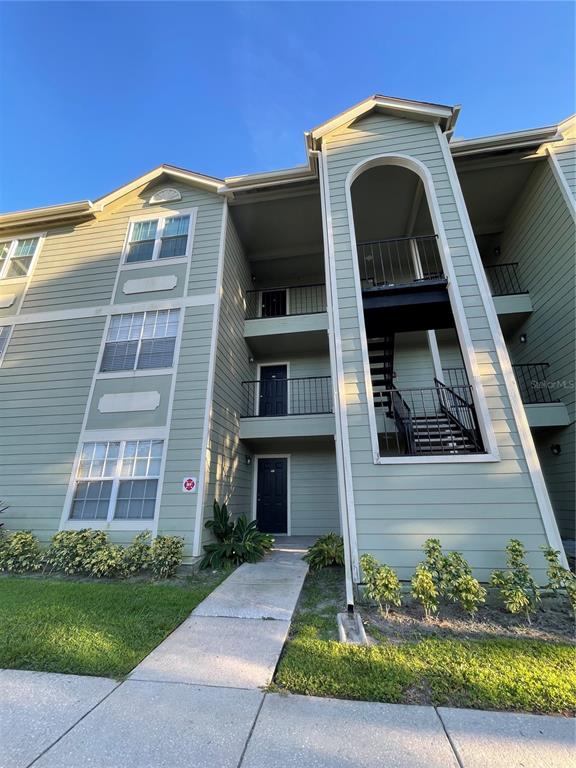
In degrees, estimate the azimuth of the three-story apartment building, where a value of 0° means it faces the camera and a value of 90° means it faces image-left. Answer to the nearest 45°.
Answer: approximately 0°

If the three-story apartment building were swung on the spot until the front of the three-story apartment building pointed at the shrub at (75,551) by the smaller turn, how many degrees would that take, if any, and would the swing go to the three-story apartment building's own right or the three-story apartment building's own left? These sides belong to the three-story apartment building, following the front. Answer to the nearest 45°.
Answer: approximately 90° to the three-story apartment building's own right
